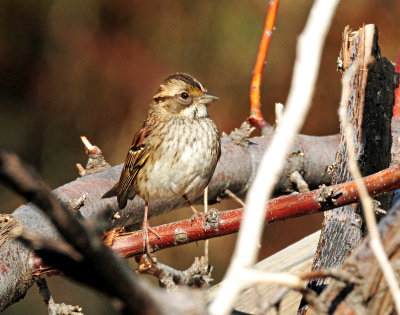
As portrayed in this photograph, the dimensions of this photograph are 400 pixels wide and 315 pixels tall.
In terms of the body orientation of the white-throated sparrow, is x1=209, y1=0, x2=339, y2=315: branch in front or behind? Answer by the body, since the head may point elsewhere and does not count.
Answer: in front

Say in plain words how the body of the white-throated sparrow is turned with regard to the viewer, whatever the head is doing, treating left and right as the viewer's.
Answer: facing the viewer and to the right of the viewer

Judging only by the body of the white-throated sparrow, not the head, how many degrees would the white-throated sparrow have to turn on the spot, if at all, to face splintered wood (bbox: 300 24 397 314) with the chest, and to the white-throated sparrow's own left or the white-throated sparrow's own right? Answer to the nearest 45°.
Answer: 0° — it already faces it

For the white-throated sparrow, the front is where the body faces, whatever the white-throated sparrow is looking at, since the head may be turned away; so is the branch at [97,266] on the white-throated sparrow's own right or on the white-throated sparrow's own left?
on the white-throated sparrow's own right

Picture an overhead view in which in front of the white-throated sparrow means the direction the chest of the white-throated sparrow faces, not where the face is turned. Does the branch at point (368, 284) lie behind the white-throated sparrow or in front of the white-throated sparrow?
in front
